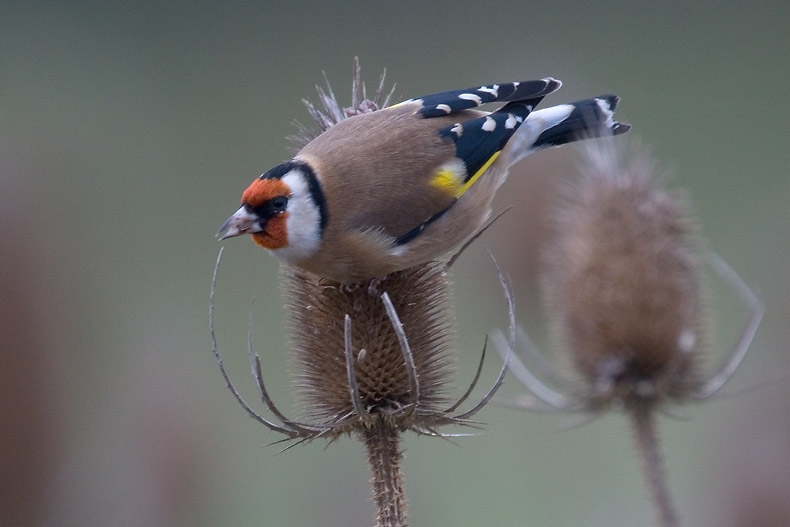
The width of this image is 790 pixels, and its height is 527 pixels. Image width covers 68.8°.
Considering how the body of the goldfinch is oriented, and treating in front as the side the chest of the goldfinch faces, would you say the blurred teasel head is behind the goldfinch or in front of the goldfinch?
behind

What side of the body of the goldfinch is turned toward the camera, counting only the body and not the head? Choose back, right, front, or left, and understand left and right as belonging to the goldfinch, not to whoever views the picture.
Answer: left
